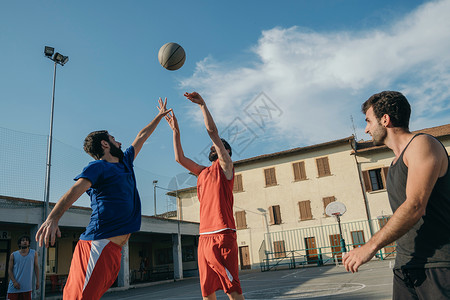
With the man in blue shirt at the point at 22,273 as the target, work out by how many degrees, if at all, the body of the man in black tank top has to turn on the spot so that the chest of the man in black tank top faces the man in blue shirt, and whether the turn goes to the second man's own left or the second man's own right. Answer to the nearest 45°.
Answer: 0° — they already face them

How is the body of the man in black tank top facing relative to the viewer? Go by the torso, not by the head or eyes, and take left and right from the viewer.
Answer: facing to the left of the viewer

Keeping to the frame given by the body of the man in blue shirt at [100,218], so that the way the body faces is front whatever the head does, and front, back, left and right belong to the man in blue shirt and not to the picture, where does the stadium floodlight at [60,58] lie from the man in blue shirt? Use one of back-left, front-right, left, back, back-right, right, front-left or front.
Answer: left

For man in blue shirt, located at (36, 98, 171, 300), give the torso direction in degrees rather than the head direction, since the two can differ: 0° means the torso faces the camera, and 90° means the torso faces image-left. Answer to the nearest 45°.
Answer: approximately 270°

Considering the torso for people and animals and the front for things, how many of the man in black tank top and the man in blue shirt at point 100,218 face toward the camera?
0

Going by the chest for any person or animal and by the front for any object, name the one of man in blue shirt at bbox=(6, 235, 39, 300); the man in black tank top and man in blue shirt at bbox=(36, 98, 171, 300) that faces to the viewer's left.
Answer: the man in black tank top

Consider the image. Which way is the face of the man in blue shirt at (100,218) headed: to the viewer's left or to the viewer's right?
to the viewer's right

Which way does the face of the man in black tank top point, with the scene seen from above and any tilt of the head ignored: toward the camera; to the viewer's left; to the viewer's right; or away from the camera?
to the viewer's left

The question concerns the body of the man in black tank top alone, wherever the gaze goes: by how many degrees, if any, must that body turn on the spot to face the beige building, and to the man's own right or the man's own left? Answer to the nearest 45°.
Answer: approximately 90° to the man's own right

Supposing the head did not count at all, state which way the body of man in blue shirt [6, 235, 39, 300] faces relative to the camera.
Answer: toward the camera
